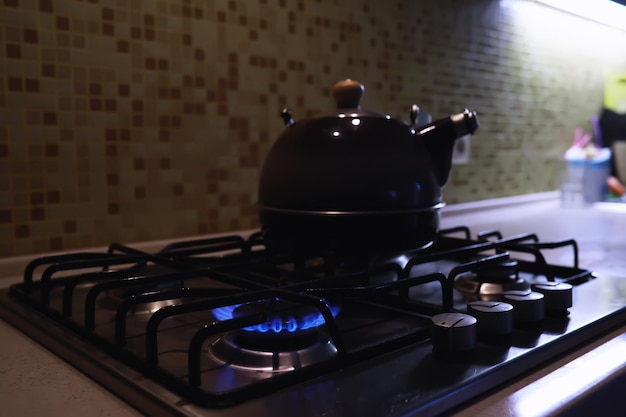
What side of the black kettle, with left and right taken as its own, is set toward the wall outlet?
left

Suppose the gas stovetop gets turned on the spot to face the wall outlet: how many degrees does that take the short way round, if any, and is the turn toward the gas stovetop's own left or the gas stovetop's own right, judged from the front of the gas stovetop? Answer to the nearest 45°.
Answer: approximately 135° to the gas stovetop's own left

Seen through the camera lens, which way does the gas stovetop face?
facing the viewer and to the right of the viewer

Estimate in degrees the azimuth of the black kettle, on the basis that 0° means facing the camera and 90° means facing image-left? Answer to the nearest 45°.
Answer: approximately 270°
